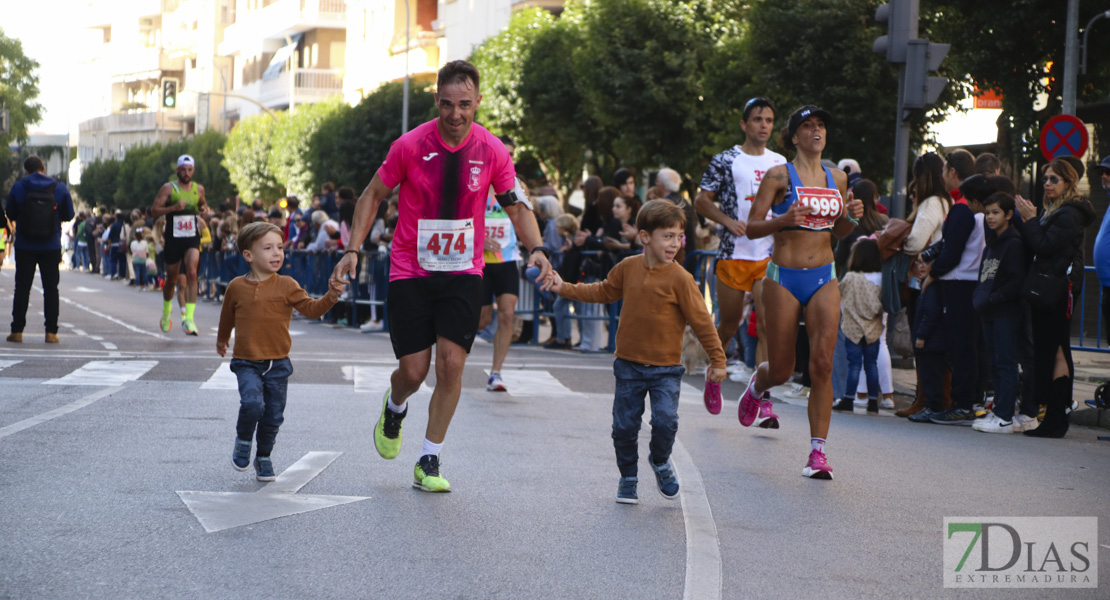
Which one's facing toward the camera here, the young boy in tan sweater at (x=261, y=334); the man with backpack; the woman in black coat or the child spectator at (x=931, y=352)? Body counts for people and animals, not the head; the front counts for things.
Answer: the young boy in tan sweater

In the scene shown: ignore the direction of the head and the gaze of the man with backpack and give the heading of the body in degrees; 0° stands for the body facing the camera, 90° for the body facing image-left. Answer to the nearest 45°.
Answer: approximately 180°

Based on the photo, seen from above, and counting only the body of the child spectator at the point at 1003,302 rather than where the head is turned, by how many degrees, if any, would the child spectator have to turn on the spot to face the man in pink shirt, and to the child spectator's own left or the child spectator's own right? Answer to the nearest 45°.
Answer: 0° — they already face them

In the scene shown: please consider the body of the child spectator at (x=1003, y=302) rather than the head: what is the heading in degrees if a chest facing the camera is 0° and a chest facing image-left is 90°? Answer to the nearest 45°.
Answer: approximately 45°

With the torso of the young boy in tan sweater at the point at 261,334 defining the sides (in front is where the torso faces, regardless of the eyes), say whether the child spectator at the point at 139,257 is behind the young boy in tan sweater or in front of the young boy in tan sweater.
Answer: behind

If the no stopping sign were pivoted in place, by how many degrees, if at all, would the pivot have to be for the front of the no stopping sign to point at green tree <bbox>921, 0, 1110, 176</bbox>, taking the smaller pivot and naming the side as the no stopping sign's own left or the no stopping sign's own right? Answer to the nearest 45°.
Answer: approximately 180°

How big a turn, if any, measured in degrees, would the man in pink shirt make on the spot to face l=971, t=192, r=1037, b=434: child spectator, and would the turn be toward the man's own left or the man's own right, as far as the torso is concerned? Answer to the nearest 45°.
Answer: approximately 135° to the man's own left

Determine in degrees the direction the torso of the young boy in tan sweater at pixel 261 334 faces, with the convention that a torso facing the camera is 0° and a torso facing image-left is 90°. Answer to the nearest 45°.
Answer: approximately 0°

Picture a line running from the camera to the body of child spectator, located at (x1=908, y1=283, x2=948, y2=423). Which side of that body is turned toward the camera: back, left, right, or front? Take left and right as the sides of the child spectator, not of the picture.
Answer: left

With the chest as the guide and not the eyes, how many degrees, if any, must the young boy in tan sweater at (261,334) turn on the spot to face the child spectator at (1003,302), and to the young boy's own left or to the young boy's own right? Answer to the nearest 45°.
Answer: approximately 135° to the young boy's own left
